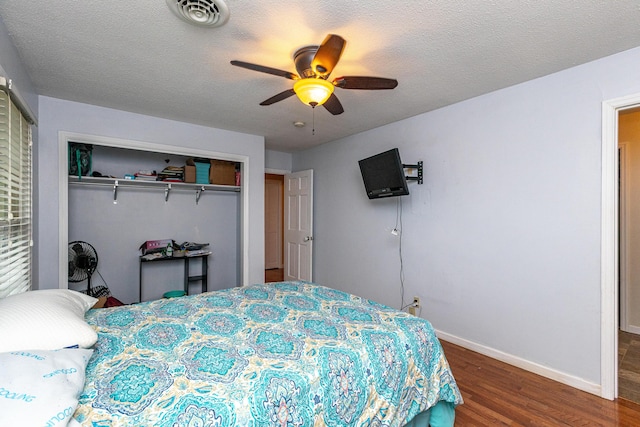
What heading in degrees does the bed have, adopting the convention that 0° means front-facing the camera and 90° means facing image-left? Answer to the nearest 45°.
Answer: approximately 270°

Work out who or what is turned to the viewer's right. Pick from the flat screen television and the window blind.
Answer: the window blind

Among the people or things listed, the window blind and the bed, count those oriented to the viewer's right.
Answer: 2

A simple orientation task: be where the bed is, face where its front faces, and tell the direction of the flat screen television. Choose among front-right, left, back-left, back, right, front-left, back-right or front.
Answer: front-left

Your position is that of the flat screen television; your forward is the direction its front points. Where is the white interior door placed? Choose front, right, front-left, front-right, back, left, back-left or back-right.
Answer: right

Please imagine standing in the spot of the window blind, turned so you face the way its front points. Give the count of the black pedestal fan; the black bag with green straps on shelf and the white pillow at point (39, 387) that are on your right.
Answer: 1

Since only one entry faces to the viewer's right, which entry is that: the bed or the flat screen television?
the bed

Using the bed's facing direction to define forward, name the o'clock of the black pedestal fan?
The black pedestal fan is roughly at 8 o'clock from the bed.

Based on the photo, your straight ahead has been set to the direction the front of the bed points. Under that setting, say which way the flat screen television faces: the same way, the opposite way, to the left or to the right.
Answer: the opposite way

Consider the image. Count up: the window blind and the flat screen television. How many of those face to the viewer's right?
1

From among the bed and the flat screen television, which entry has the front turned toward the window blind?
the flat screen television

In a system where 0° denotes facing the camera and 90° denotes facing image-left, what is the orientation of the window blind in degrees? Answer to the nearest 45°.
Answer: approximately 270°

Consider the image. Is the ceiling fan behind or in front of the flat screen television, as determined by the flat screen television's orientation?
in front

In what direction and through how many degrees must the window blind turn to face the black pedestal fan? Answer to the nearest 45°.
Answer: approximately 90° to its left
